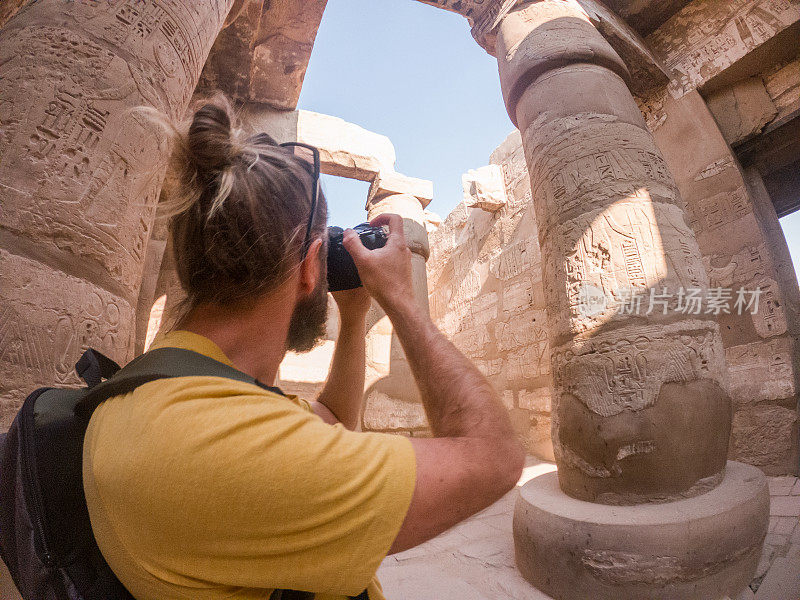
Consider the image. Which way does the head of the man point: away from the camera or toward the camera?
away from the camera

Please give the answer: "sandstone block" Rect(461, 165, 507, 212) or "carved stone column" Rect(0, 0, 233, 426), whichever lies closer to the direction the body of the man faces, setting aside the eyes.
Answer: the sandstone block

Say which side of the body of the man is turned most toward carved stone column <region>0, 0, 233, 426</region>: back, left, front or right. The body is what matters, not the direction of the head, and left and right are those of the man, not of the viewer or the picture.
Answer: left

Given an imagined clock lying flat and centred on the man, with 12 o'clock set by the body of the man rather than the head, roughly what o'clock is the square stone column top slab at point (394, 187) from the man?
The square stone column top slab is roughly at 11 o'clock from the man.

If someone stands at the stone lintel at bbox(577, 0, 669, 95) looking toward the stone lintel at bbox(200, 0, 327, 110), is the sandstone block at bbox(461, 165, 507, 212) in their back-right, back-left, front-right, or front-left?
front-right

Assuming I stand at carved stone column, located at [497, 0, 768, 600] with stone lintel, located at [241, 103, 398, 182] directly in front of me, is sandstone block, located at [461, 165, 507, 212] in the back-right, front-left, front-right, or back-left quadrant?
front-right

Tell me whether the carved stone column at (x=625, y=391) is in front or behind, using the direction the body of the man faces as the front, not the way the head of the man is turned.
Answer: in front

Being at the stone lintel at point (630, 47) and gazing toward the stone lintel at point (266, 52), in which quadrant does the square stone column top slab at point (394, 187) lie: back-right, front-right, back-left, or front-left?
front-right

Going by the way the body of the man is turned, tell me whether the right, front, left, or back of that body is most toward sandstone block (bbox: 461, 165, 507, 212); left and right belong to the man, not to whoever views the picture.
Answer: front

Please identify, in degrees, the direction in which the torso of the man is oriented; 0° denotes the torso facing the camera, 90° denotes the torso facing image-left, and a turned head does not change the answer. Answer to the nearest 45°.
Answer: approximately 225°

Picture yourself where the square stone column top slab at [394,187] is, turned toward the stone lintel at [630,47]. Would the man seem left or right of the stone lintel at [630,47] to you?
right

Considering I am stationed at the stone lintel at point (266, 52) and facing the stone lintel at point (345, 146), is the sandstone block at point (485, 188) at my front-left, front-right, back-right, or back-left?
front-right

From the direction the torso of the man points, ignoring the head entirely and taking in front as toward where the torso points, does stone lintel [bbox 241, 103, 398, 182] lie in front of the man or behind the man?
in front

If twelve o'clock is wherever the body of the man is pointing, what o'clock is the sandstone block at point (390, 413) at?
The sandstone block is roughly at 11 o'clock from the man.
